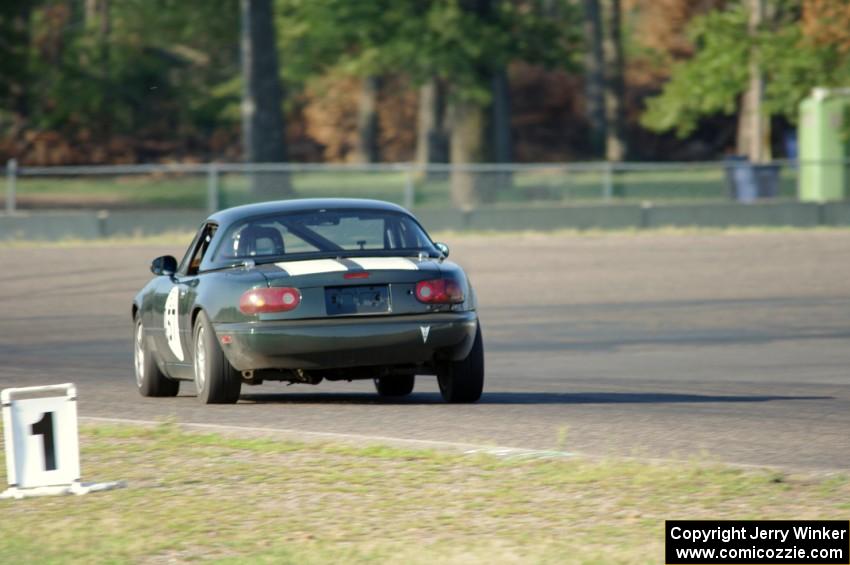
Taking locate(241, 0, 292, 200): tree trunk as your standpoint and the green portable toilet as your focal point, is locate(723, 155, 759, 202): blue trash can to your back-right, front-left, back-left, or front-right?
front-right

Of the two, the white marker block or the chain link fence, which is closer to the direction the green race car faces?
the chain link fence

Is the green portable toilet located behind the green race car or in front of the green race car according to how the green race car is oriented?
in front

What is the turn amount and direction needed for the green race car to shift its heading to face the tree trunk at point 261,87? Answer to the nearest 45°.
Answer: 0° — it already faces it

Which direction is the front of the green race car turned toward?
away from the camera

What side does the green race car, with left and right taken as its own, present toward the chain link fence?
front

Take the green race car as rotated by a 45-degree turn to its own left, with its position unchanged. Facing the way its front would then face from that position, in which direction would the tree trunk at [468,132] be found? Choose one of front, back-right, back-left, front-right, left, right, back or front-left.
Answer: front-right

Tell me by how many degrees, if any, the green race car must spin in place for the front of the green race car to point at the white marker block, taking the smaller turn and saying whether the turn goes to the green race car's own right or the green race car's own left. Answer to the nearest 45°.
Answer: approximately 135° to the green race car's own left

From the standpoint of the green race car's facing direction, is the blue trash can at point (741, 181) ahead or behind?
ahead
